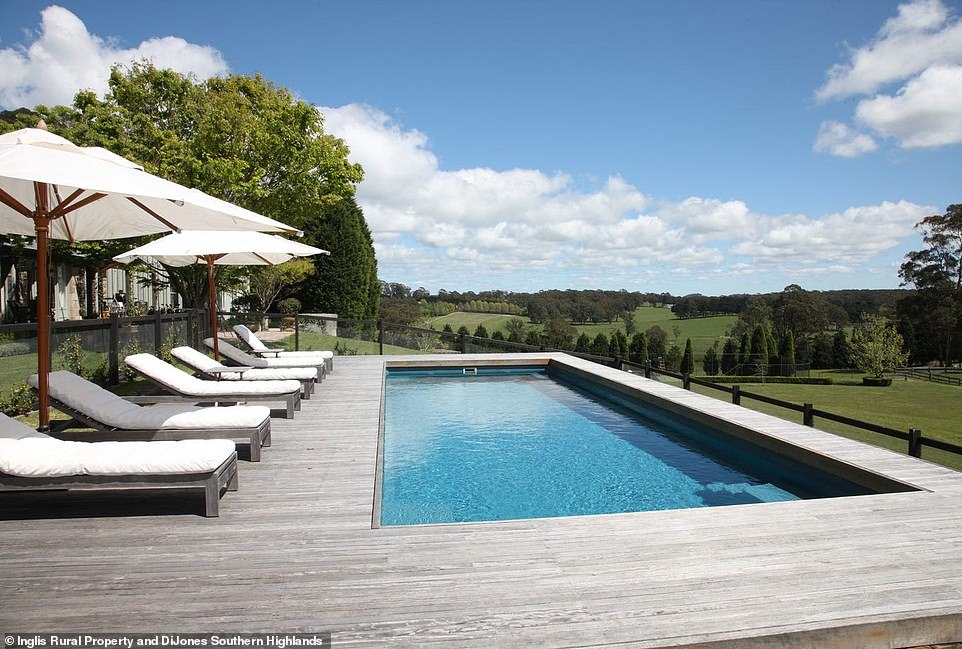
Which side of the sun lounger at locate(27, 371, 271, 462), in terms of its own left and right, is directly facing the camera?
right

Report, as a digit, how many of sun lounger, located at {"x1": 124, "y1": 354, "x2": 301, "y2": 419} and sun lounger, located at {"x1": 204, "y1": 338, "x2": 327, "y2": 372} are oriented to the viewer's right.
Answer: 2

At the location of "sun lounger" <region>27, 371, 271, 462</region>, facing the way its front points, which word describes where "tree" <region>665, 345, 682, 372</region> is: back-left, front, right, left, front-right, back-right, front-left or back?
front-left

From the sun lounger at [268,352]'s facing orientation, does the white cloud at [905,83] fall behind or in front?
in front

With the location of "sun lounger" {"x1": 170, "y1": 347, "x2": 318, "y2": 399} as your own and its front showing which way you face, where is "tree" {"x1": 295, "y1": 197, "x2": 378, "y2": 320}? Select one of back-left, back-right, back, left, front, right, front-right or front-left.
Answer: left

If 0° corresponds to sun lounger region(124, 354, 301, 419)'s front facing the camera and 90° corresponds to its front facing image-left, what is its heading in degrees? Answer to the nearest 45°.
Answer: approximately 270°

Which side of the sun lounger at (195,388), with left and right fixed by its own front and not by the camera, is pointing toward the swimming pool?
front

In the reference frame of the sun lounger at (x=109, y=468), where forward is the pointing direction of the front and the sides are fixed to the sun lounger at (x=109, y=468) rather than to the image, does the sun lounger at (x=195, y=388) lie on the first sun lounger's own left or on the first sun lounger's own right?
on the first sun lounger's own left

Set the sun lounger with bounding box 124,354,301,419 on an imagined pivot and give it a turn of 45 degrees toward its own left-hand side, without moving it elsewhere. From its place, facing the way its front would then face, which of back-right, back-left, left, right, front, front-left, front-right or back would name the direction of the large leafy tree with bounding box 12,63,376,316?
front-left

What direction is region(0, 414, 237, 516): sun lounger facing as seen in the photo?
to the viewer's right

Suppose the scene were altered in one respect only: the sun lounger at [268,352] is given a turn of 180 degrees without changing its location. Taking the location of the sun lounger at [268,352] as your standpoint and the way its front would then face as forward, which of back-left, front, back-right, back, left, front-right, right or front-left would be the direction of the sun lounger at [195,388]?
left

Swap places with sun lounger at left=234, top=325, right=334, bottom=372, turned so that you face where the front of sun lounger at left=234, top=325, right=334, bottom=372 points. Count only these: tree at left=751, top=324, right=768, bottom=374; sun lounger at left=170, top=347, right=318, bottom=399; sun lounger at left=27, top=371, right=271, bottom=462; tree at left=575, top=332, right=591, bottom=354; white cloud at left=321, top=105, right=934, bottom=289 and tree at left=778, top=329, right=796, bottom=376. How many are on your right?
2

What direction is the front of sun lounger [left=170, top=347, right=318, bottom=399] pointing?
to the viewer's right

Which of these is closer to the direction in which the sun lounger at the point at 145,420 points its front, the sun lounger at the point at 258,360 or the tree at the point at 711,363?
the tree

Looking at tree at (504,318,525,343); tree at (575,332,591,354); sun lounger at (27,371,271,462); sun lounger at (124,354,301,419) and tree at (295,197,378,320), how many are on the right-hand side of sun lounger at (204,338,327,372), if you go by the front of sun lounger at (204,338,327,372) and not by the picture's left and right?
2

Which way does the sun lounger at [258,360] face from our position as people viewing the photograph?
facing to the right of the viewer

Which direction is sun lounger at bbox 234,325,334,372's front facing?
to the viewer's right
